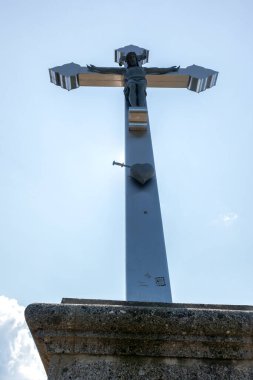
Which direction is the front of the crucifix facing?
toward the camera
